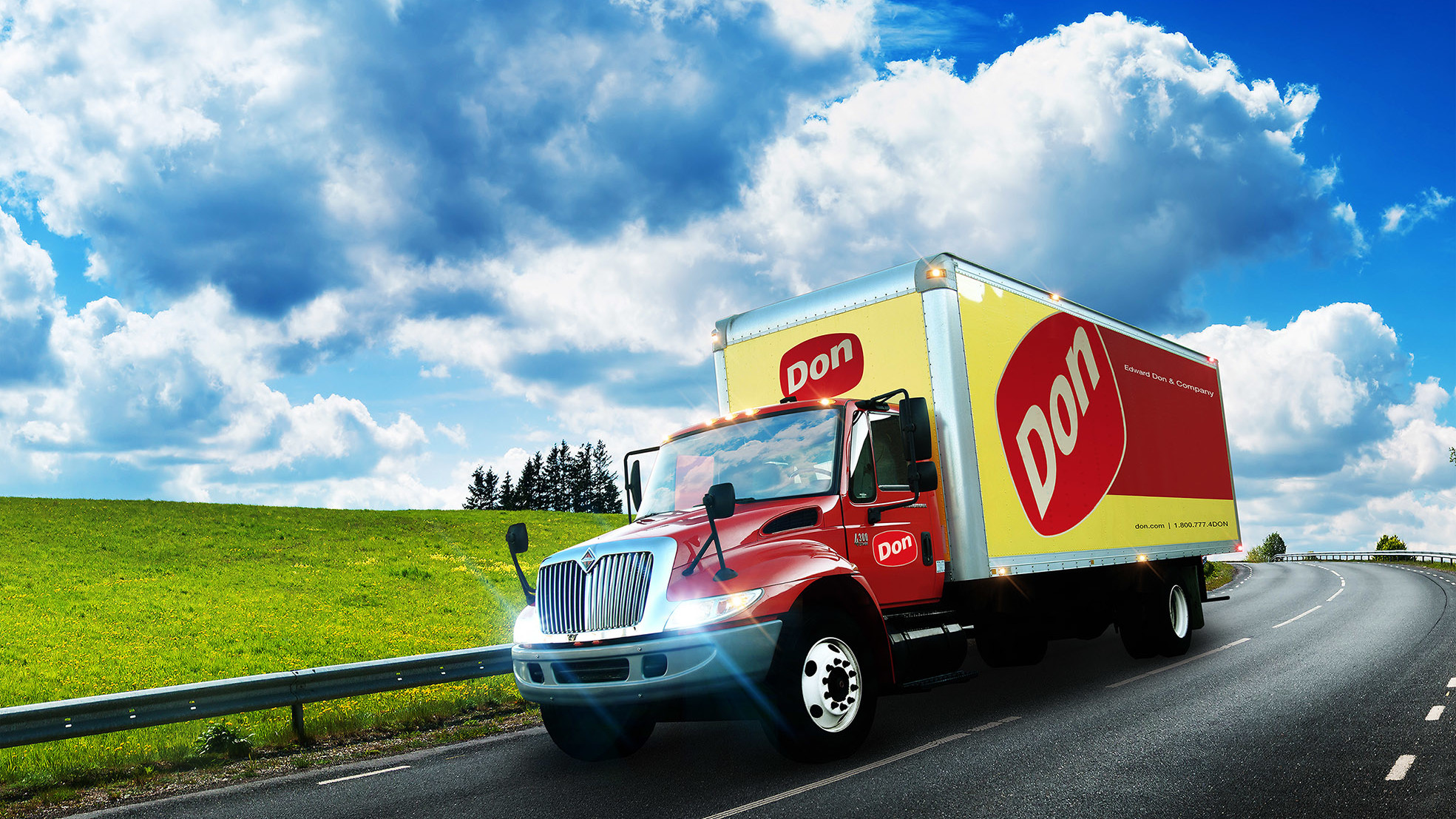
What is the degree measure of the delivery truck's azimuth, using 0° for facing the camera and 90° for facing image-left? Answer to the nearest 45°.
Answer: approximately 45°

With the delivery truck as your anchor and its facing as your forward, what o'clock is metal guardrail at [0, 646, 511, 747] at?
The metal guardrail is roughly at 1 o'clock from the delivery truck.
